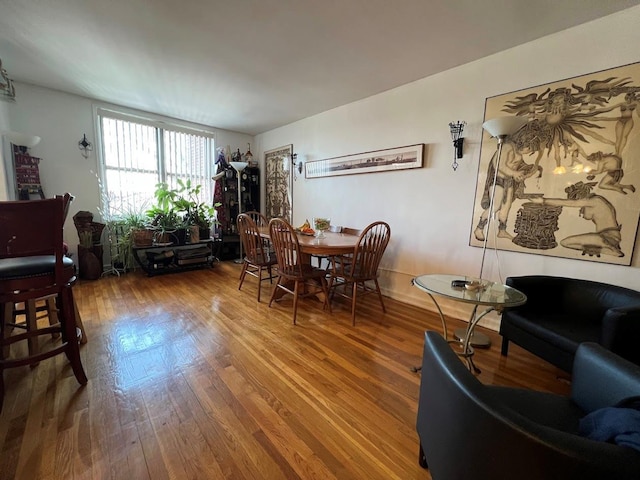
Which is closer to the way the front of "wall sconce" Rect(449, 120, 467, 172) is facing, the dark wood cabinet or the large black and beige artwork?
the dark wood cabinet

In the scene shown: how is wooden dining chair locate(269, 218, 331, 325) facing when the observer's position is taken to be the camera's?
facing away from the viewer and to the right of the viewer

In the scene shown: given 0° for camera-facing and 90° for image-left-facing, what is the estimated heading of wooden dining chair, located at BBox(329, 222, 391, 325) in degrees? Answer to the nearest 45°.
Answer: approximately 135°

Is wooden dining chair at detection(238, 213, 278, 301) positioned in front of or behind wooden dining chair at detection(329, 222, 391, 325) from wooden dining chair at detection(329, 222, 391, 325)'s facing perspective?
in front

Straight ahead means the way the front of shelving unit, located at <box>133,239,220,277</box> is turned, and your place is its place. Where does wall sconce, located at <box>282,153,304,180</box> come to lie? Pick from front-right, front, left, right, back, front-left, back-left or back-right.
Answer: left

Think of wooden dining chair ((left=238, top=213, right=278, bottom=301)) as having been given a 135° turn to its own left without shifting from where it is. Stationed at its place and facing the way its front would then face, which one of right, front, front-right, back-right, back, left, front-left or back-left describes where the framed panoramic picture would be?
back

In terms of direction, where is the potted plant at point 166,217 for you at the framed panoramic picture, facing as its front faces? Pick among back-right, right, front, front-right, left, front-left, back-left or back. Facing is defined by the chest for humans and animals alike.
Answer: front-right

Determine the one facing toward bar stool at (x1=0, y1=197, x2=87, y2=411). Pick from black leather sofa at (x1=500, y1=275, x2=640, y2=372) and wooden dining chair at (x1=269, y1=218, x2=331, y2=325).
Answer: the black leather sofa

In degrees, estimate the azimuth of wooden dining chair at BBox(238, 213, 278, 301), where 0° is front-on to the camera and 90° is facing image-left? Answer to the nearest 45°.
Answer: approximately 225°

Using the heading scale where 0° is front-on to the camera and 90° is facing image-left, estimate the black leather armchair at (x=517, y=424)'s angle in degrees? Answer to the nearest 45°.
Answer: approximately 135°

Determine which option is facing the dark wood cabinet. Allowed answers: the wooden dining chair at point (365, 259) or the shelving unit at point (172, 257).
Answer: the wooden dining chair

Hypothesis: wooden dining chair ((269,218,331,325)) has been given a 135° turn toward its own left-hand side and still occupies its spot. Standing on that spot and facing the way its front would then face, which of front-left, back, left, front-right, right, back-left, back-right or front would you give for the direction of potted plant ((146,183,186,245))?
front-right
